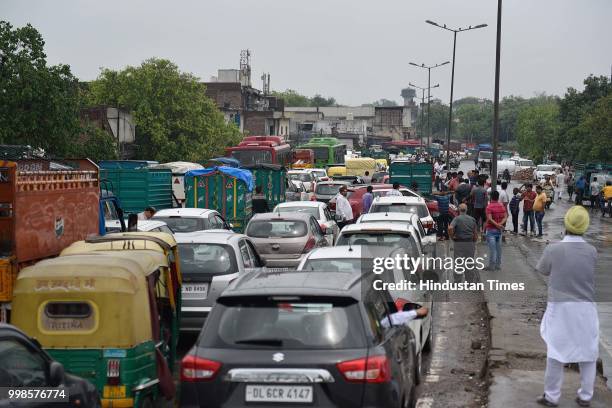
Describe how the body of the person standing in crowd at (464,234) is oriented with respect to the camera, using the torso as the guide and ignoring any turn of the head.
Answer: away from the camera

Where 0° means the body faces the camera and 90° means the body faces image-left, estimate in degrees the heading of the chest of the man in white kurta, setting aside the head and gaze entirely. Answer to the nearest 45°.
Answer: approximately 180°

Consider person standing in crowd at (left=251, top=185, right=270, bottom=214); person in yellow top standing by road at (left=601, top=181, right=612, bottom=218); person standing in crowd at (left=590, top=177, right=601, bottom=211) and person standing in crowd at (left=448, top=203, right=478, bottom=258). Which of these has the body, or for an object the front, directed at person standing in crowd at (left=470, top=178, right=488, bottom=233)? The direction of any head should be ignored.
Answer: person standing in crowd at (left=448, top=203, right=478, bottom=258)

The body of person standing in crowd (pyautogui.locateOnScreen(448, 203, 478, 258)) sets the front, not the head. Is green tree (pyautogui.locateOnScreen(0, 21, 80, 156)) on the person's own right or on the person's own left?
on the person's own left

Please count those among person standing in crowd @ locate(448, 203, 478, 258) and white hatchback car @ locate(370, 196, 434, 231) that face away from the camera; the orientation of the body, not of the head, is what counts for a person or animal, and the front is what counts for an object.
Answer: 2

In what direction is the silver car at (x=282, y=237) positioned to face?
away from the camera

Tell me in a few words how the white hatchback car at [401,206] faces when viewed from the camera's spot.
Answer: facing away from the viewer

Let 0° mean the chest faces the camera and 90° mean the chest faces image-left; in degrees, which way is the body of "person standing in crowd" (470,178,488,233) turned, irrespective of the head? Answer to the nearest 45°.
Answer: approximately 180°

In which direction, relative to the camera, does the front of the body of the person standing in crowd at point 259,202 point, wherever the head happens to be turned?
away from the camera

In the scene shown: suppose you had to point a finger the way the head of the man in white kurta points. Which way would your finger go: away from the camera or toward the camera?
away from the camera
